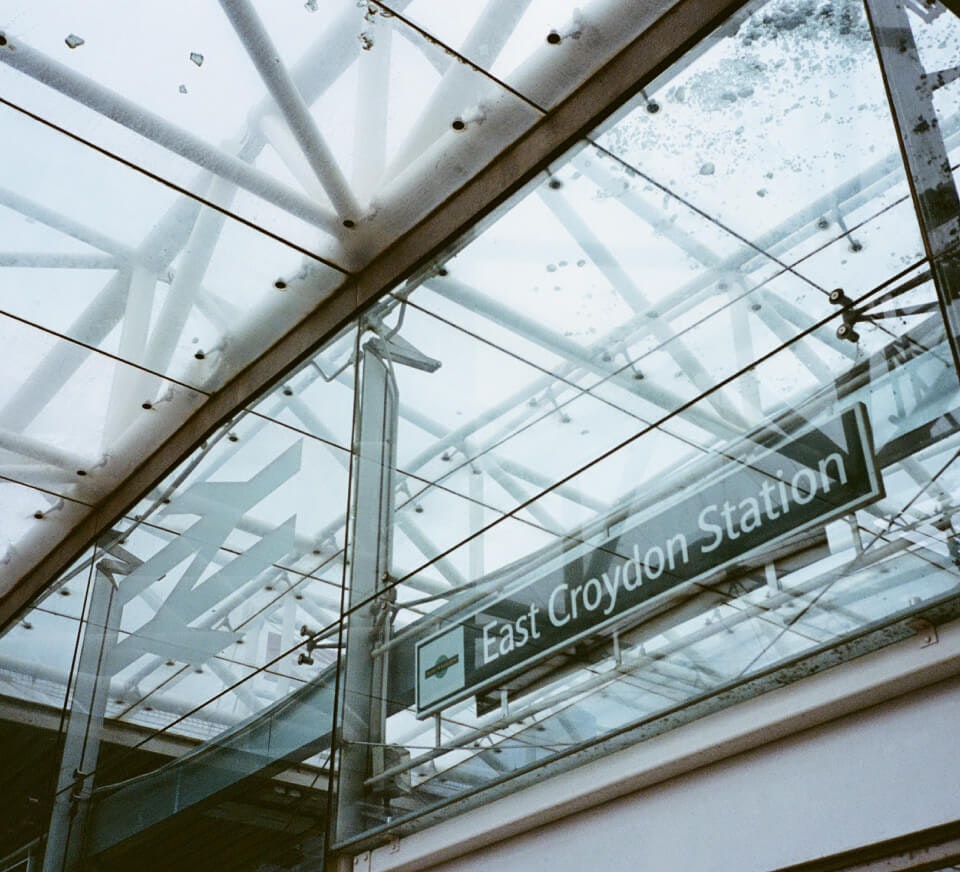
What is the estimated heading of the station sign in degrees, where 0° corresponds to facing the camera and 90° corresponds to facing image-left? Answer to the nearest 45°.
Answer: approximately 45°

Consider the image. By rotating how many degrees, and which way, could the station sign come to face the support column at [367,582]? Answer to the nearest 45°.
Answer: approximately 90° to its right

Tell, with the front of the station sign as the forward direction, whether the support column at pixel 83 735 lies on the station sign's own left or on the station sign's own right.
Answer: on the station sign's own right

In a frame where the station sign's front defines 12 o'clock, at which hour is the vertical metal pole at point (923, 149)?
The vertical metal pole is roughly at 9 o'clock from the station sign.
